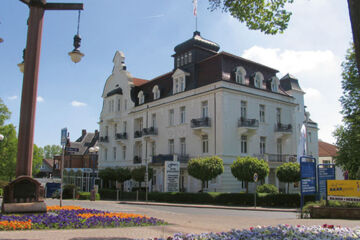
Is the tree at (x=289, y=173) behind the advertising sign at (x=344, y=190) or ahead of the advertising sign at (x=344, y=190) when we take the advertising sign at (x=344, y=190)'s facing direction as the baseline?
behind

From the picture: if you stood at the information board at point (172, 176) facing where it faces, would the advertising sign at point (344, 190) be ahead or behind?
ahead

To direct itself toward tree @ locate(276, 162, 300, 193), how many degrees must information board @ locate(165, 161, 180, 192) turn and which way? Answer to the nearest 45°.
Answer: approximately 90° to its left

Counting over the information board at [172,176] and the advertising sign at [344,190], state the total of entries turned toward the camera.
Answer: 2

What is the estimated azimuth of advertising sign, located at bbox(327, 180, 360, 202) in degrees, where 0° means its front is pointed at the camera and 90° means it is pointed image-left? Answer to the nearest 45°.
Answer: approximately 0°

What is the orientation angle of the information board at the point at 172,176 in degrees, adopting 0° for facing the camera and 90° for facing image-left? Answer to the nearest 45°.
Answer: approximately 0°

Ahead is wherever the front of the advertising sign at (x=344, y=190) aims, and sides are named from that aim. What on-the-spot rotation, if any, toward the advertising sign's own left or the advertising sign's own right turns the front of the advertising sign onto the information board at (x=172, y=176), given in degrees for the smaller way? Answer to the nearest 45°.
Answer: approximately 135° to the advertising sign's own right
